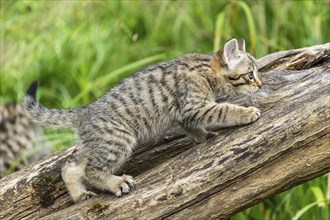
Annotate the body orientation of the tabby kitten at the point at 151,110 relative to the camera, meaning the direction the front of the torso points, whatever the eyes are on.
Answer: to the viewer's right

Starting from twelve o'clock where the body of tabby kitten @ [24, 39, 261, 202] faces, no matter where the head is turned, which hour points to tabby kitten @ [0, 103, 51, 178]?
tabby kitten @ [0, 103, 51, 178] is roughly at 8 o'clock from tabby kitten @ [24, 39, 261, 202].
